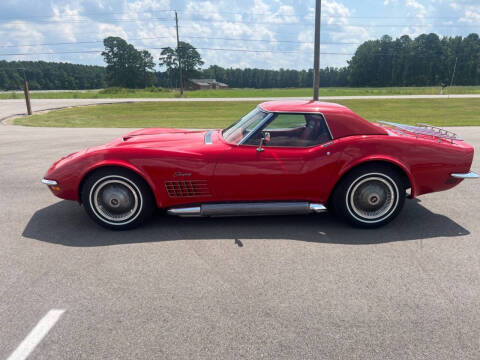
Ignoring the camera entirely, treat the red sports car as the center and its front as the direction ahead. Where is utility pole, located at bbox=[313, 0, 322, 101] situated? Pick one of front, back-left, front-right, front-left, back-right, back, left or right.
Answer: right

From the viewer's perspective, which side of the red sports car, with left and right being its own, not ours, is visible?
left
